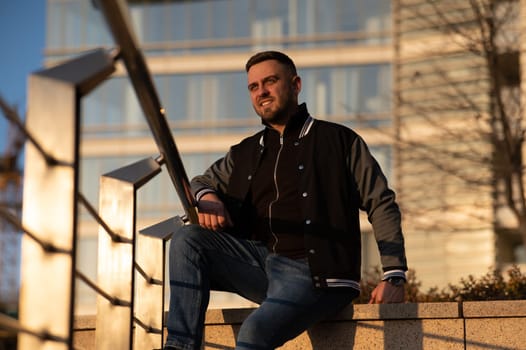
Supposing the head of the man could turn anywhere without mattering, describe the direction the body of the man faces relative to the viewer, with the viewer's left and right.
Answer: facing the viewer and to the left of the viewer

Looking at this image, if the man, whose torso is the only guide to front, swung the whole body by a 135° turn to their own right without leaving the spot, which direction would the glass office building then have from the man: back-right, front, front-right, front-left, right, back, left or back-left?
front
